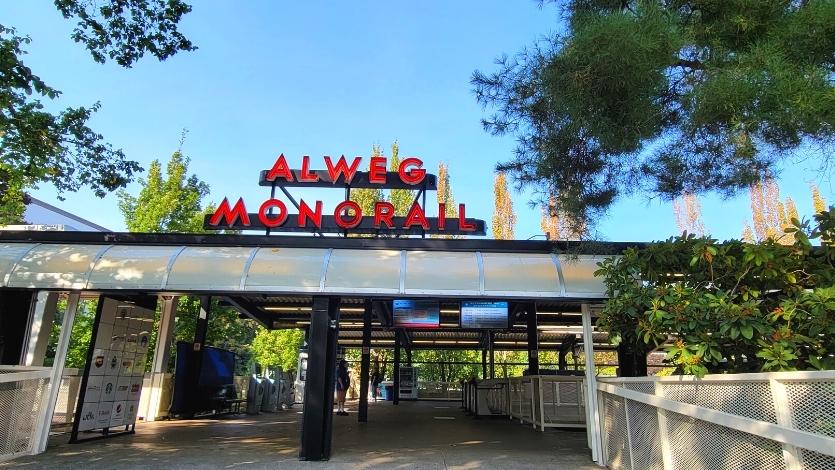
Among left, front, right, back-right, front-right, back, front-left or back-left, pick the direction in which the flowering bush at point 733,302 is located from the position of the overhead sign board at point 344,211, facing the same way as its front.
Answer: front-left

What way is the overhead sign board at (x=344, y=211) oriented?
toward the camera

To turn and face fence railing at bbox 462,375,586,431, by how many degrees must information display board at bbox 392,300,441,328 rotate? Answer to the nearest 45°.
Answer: approximately 90° to its left

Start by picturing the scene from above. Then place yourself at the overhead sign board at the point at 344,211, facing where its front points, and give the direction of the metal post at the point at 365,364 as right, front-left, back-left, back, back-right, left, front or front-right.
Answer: back

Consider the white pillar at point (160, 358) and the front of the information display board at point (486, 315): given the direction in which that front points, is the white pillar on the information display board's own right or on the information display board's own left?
on the information display board's own right

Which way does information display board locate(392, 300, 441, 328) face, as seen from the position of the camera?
facing the viewer

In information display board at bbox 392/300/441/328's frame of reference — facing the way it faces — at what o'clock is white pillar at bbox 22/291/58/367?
The white pillar is roughly at 3 o'clock from the information display board.

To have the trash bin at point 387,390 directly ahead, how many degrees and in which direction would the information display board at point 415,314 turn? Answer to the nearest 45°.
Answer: approximately 180°

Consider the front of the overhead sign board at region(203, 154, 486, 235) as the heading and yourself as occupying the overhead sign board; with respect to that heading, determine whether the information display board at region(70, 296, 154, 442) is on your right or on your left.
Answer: on your right

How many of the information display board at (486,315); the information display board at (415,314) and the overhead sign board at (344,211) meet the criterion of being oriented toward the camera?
3

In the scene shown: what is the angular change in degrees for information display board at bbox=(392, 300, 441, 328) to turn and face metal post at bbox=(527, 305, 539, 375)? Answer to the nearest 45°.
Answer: approximately 135° to its left

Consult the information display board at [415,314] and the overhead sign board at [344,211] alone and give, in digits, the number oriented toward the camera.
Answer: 2

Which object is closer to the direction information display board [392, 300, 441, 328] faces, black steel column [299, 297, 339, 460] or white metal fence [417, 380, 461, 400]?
the black steel column
